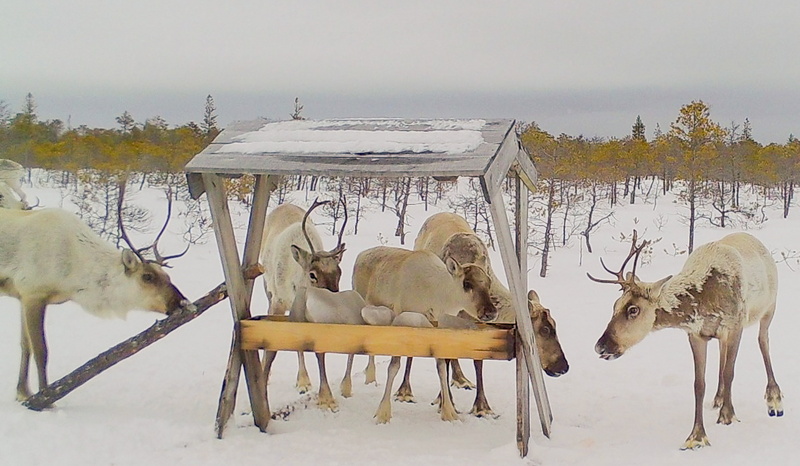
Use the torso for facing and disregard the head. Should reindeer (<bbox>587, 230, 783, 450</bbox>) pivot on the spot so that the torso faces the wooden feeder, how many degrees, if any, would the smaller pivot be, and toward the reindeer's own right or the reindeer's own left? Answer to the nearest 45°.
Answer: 0° — it already faces it

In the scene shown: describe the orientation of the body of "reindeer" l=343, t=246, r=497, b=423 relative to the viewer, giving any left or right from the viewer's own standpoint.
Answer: facing the viewer and to the right of the viewer

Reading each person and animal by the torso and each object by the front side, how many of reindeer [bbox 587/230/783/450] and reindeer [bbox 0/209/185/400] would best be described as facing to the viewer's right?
1

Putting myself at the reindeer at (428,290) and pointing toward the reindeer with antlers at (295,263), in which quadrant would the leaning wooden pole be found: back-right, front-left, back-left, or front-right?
front-left

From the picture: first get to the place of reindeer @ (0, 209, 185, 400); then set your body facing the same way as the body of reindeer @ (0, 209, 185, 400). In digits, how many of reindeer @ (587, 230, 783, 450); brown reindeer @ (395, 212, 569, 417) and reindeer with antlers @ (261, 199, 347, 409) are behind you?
0

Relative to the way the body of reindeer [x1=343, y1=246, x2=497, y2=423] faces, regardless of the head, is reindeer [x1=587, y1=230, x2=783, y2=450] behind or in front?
in front

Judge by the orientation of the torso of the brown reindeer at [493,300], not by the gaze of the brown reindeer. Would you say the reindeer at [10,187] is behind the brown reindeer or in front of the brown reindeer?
behind

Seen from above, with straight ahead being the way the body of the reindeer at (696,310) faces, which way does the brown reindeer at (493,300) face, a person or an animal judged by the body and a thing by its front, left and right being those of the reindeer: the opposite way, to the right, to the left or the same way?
to the left

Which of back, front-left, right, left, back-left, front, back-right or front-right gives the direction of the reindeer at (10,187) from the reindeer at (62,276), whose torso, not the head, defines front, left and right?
left

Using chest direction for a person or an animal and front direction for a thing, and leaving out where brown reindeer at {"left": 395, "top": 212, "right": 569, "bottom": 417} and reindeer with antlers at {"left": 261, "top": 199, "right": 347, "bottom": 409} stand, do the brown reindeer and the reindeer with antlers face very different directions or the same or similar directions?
same or similar directions

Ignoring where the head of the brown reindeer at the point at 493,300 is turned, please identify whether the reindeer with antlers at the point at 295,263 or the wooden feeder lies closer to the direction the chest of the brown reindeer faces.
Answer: the wooden feeder

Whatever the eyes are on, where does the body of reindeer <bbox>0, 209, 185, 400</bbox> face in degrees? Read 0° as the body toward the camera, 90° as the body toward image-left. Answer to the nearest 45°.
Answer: approximately 270°

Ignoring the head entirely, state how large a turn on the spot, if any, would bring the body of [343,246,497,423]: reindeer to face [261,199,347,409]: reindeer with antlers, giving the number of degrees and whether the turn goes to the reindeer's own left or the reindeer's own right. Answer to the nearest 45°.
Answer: approximately 180°

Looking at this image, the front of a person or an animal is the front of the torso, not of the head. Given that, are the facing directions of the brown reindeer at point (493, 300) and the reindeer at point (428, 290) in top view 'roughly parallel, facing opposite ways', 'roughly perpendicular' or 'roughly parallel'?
roughly parallel

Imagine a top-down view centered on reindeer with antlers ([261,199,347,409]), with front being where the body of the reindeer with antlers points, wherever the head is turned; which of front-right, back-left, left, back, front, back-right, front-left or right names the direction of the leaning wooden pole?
right

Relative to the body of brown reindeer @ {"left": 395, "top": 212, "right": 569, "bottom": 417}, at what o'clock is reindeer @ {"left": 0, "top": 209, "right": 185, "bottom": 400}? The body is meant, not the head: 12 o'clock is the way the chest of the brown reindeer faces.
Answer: The reindeer is roughly at 4 o'clock from the brown reindeer.
